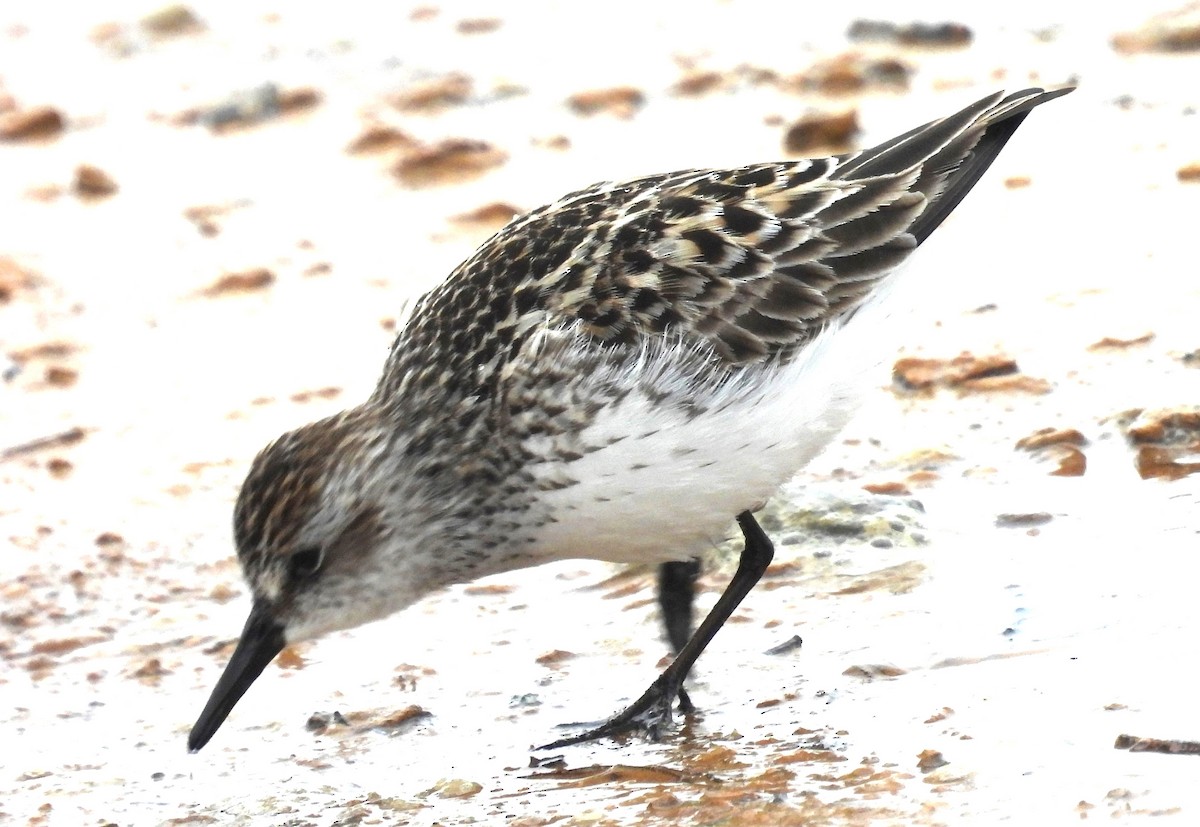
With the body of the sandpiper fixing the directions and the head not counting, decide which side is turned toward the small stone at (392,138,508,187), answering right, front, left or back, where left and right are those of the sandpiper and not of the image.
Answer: right

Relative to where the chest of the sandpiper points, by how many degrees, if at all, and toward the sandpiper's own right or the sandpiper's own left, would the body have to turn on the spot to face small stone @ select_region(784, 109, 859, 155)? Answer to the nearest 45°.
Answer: approximately 90° to the sandpiper's own right

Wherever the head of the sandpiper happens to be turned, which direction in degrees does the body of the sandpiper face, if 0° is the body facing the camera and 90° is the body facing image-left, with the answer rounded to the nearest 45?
approximately 90°

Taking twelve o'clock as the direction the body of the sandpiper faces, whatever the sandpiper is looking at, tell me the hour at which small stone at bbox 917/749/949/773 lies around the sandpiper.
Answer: The small stone is roughly at 8 o'clock from the sandpiper.

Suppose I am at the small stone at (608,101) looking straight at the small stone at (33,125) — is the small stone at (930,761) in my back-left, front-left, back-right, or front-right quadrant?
back-left

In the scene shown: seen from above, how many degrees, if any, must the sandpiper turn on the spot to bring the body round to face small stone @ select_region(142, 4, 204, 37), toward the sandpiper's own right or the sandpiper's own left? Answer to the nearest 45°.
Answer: approximately 90° to the sandpiper's own right

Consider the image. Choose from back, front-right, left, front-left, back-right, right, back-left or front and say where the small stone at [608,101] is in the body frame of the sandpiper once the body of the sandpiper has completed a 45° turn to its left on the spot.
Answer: back-right

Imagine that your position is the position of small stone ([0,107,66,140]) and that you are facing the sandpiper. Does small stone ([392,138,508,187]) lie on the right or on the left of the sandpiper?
left

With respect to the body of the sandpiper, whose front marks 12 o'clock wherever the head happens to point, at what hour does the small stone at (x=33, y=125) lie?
The small stone is roughly at 2 o'clock from the sandpiper.

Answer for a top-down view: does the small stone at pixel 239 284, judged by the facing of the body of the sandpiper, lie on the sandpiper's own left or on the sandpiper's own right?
on the sandpiper's own right
